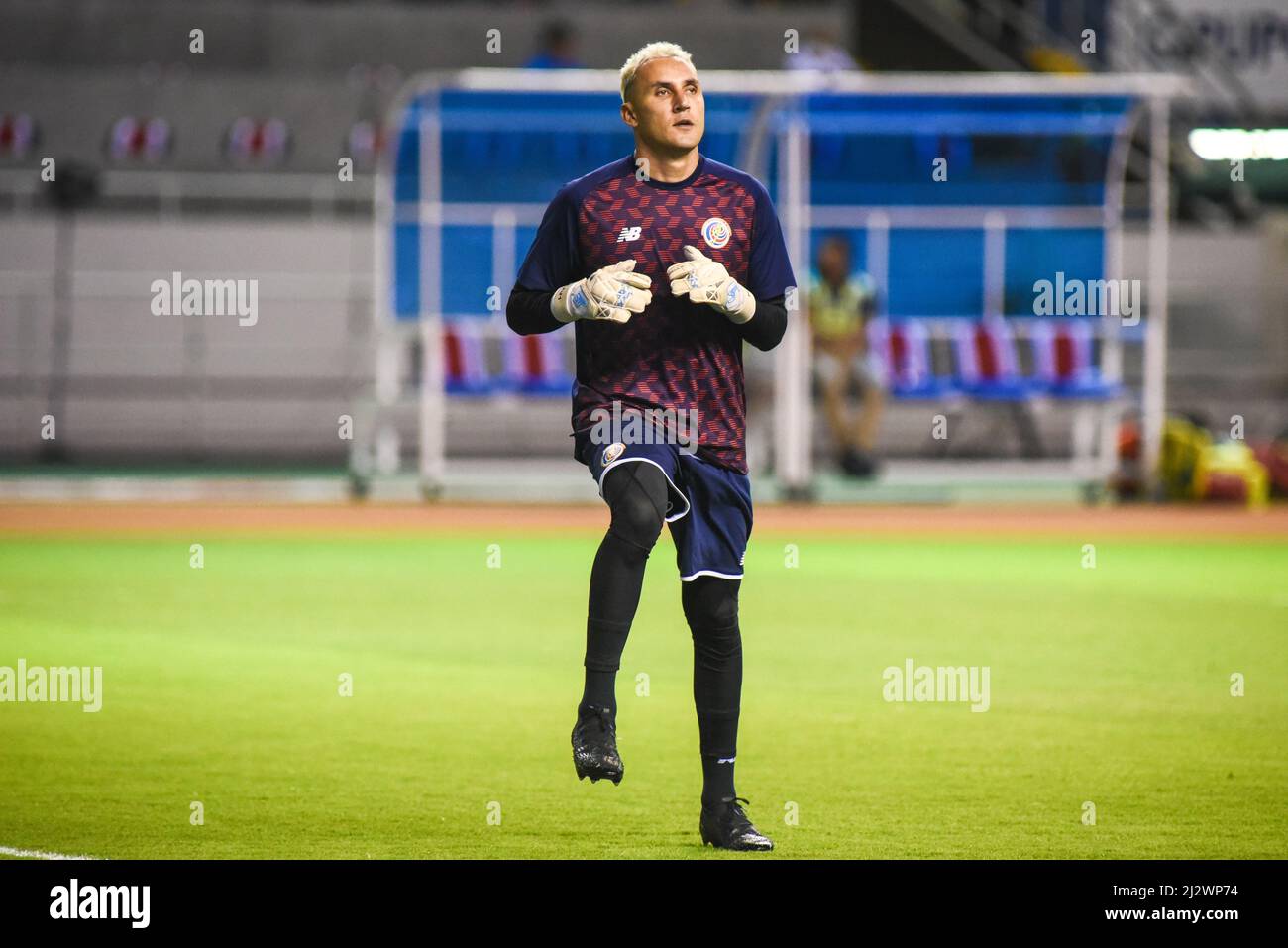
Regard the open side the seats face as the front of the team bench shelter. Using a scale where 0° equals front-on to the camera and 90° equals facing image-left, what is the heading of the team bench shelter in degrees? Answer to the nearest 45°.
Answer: approximately 0°

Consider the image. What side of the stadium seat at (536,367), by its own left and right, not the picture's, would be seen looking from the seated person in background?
left

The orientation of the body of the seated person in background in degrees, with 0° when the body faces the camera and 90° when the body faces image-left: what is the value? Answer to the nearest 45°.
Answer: approximately 0°

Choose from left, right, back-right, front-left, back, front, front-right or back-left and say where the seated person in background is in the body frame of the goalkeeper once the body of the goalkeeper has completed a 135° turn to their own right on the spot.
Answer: front-right

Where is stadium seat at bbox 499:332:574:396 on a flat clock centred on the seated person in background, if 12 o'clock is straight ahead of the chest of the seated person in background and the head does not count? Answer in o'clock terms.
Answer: The stadium seat is roughly at 2 o'clock from the seated person in background.
